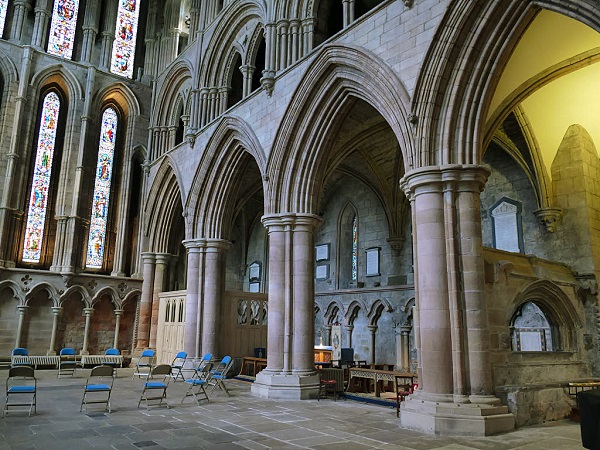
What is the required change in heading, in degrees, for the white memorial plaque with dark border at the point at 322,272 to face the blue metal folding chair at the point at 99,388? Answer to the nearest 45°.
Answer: approximately 45° to its left

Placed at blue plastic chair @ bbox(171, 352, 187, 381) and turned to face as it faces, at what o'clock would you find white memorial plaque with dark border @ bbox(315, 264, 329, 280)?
The white memorial plaque with dark border is roughly at 6 o'clock from the blue plastic chair.

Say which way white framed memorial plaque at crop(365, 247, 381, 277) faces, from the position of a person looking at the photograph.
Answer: facing the viewer and to the left of the viewer

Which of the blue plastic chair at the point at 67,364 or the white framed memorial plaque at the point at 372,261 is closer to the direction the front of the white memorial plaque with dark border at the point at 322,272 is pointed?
the blue plastic chair

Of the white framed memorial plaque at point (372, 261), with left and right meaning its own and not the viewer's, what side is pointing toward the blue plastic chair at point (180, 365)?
front

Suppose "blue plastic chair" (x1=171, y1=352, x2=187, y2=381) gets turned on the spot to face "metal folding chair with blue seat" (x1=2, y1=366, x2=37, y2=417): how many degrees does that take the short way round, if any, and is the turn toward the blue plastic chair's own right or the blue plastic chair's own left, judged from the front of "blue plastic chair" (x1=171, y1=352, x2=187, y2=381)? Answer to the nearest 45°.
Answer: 0° — it already faces it

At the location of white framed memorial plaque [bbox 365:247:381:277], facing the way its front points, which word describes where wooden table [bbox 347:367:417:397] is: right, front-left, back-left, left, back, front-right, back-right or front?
front-left

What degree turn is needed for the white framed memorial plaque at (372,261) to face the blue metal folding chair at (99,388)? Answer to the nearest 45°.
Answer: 0° — it already faces it

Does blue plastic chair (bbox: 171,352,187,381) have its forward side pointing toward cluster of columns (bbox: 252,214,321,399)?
no

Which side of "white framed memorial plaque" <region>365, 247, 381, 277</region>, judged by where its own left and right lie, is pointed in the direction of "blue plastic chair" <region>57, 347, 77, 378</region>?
front

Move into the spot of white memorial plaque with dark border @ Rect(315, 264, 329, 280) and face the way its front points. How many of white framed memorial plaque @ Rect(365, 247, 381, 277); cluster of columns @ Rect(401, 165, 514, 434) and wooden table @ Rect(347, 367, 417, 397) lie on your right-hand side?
0

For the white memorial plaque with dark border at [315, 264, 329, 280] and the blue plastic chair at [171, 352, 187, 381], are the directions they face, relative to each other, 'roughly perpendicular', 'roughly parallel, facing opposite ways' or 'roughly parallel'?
roughly parallel

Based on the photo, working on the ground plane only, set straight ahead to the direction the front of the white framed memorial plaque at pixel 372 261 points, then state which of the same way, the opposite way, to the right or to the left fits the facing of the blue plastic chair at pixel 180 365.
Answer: the same way

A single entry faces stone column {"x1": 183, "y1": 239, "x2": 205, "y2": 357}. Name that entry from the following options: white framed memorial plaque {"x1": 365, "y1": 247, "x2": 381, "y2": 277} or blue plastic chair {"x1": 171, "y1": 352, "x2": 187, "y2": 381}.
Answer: the white framed memorial plaque

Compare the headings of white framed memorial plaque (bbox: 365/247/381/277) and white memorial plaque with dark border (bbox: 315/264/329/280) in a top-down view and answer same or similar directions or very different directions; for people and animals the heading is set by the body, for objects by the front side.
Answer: same or similar directions

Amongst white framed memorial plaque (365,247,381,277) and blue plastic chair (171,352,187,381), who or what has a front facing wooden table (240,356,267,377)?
the white framed memorial plaque

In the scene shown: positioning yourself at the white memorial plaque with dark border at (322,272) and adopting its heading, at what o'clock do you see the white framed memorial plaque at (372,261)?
the white framed memorial plaque at (372,261) is roughly at 9 o'clock from the white memorial plaque with dark border at (322,272).

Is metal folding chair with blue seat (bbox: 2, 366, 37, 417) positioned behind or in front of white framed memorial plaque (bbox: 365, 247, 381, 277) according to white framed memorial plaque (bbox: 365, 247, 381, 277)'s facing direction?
in front
